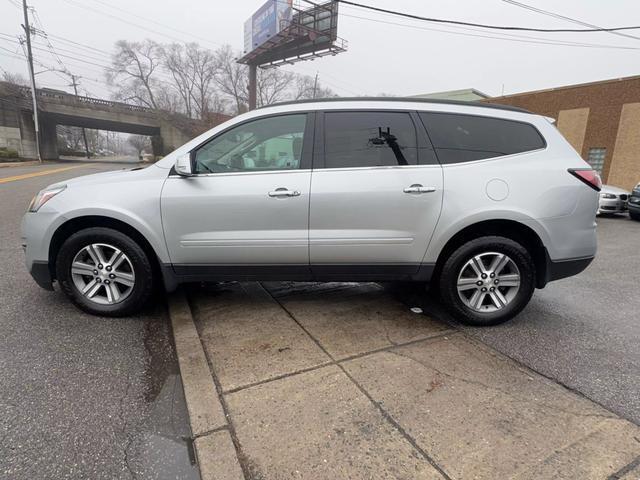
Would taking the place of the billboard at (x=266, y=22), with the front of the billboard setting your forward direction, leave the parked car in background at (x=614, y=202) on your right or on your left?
on your left

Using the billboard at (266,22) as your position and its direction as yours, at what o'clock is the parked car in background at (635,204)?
The parked car in background is roughly at 10 o'clock from the billboard.

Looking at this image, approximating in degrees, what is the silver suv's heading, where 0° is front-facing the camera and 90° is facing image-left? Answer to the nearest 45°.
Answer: approximately 90°

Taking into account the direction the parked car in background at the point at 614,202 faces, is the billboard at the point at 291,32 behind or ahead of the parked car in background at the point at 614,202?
behind

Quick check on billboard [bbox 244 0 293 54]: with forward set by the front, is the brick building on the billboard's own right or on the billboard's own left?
on the billboard's own left

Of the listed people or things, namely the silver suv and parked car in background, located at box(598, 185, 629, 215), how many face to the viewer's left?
1

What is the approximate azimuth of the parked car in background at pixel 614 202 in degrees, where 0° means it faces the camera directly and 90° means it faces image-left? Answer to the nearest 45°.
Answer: approximately 315°

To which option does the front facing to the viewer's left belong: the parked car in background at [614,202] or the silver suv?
the silver suv
